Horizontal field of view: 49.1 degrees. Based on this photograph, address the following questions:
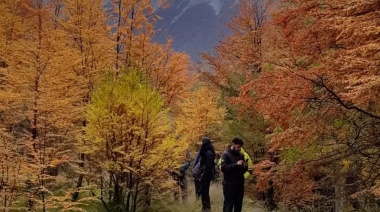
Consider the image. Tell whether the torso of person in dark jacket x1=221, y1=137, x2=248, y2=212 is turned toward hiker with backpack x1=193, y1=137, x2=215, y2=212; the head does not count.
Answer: no

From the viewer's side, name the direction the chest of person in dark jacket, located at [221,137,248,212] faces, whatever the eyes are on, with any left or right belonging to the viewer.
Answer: facing the viewer and to the right of the viewer

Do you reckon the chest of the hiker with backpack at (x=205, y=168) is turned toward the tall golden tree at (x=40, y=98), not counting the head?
no

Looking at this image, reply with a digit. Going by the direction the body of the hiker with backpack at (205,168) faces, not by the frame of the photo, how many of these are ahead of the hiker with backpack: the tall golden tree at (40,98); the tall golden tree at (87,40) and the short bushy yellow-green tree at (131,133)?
0

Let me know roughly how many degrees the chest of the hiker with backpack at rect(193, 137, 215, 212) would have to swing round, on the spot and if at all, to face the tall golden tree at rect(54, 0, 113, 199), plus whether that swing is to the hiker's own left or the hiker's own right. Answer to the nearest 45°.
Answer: approximately 135° to the hiker's own left

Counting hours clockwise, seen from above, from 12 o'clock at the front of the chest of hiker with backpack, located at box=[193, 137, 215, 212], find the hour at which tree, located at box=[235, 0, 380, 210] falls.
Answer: The tree is roughly at 2 o'clock from the hiker with backpack.
